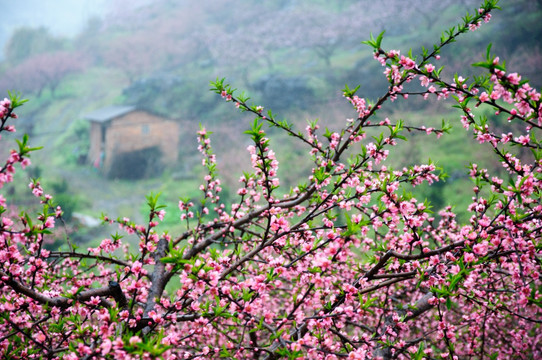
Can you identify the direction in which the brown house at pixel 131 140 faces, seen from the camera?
facing the viewer and to the left of the viewer
